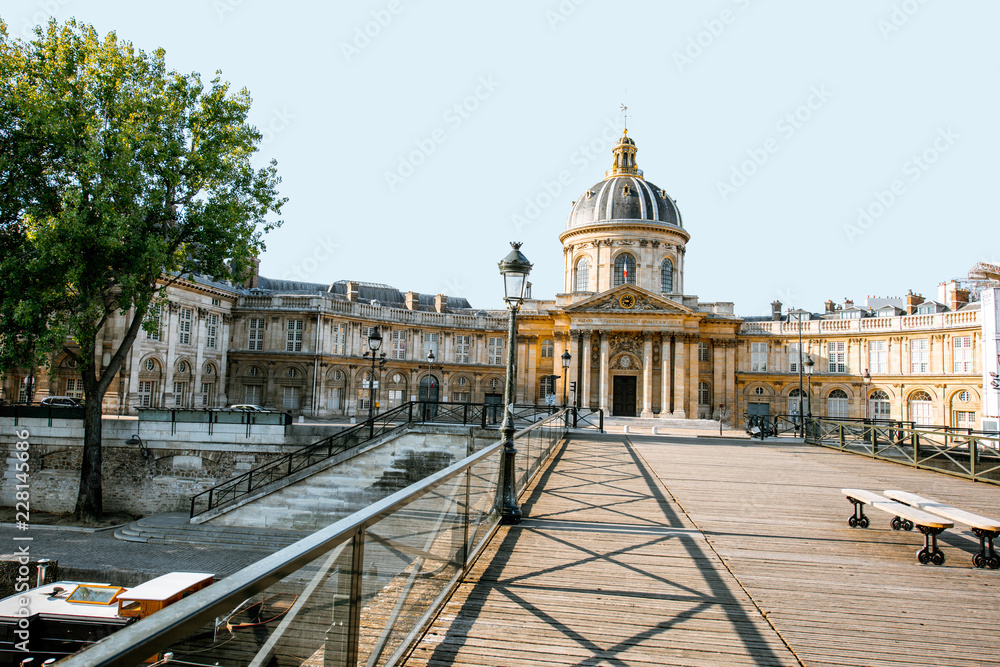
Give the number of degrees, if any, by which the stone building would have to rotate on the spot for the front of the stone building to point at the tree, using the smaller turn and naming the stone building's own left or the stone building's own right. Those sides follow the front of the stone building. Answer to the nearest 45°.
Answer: approximately 45° to the stone building's own right

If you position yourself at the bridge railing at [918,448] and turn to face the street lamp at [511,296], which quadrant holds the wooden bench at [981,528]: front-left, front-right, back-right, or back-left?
front-left

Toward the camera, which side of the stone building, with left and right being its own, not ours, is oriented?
front

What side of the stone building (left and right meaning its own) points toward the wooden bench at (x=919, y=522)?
front

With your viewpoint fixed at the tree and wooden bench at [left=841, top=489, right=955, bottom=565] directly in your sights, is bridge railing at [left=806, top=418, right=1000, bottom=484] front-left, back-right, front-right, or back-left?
front-left

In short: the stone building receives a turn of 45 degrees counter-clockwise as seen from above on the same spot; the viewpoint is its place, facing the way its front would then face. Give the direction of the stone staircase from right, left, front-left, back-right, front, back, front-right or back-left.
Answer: right

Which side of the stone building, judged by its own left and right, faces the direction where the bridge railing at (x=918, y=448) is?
front

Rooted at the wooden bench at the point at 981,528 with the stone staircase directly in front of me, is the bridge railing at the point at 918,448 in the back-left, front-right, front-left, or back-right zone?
front-right

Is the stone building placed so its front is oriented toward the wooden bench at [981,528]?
yes

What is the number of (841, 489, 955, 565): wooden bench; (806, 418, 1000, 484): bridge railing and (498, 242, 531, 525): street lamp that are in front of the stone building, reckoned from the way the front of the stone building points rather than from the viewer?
3

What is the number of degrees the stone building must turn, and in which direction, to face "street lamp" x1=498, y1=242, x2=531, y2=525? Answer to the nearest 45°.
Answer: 0° — it already faces it
